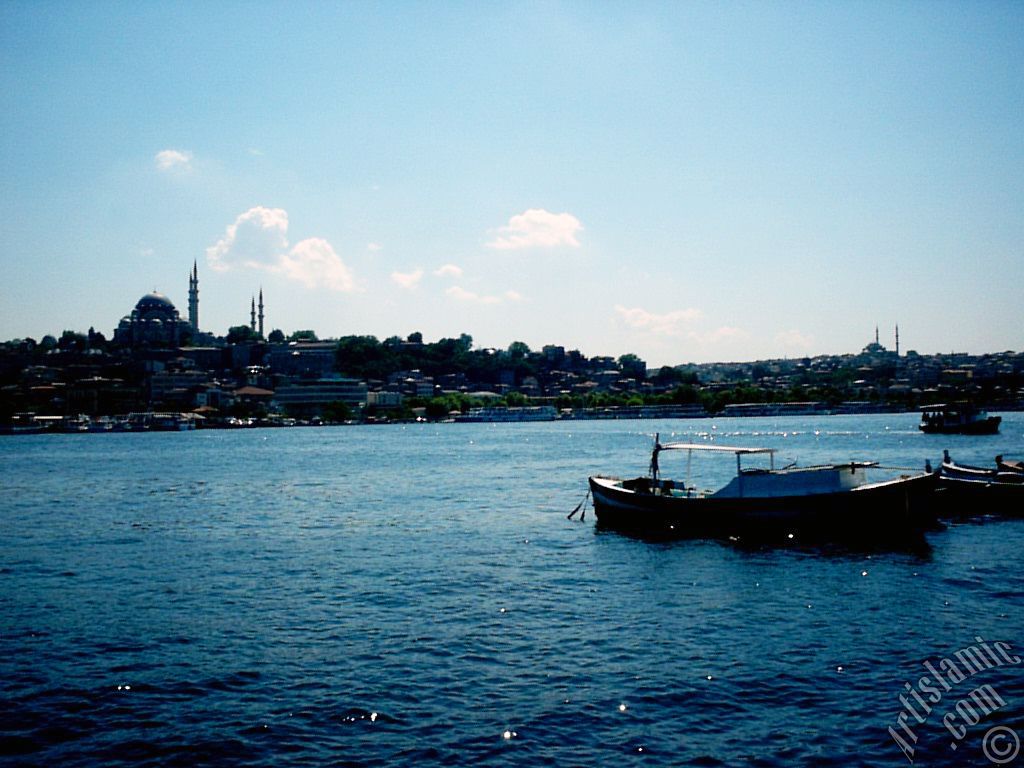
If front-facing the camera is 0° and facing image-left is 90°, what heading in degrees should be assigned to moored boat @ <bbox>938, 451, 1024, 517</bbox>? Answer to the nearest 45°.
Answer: approximately 90°

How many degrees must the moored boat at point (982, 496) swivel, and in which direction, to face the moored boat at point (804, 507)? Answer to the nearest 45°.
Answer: approximately 45° to its left
